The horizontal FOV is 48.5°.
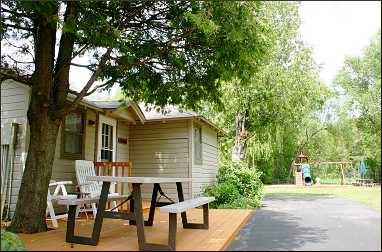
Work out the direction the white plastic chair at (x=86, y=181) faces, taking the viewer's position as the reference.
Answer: facing the viewer and to the right of the viewer

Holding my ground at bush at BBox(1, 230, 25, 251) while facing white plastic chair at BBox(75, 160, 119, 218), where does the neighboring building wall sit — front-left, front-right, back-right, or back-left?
front-left

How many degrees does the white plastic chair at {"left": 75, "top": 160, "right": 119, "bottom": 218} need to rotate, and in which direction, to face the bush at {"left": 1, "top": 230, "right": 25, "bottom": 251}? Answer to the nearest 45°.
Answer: approximately 45° to its right

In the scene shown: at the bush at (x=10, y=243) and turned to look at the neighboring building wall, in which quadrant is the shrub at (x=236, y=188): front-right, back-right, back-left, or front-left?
front-right

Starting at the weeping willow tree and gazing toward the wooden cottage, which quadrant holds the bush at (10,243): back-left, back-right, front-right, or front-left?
front-left

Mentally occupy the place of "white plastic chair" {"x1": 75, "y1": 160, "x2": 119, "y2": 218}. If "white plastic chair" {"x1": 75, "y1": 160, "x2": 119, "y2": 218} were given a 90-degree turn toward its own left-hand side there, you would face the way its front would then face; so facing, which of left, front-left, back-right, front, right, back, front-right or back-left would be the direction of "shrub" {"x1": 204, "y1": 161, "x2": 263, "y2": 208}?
front

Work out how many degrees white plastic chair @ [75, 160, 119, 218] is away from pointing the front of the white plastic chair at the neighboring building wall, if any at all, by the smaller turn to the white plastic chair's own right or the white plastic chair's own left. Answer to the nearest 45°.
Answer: approximately 135° to the white plastic chair's own right

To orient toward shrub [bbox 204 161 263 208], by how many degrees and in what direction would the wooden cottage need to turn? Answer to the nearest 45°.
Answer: approximately 45° to its left

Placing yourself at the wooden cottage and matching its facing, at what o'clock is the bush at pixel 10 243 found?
The bush is roughly at 2 o'clock from the wooden cottage.
